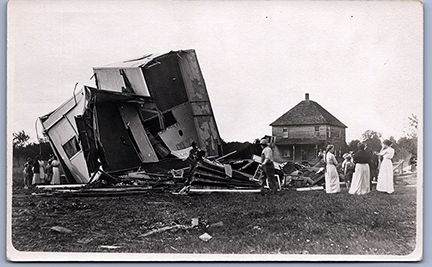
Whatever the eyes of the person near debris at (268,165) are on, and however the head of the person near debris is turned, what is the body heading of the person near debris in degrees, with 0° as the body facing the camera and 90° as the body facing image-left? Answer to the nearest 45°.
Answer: approximately 90°

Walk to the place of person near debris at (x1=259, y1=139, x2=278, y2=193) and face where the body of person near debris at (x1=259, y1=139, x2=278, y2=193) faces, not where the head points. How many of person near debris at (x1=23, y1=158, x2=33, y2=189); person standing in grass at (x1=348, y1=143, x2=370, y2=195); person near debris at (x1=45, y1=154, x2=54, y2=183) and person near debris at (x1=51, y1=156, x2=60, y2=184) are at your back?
1

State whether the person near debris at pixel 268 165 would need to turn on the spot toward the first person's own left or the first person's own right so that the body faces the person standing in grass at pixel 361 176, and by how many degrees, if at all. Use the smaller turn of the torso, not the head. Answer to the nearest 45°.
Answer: approximately 180°

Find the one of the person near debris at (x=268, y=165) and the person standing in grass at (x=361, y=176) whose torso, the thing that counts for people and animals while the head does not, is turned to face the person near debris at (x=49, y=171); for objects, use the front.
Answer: the person near debris at (x=268, y=165)

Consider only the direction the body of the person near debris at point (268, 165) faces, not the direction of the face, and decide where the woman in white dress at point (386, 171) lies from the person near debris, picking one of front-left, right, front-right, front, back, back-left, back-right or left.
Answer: back

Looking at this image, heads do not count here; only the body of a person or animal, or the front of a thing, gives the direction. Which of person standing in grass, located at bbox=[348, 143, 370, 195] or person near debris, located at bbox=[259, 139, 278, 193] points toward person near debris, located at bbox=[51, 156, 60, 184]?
person near debris, located at bbox=[259, 139, 278, 193]

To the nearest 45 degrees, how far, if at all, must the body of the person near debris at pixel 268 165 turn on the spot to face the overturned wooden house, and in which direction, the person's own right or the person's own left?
0° — they already face it

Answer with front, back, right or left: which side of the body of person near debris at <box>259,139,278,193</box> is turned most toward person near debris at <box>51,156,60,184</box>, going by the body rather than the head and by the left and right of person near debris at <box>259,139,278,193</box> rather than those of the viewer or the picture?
front
